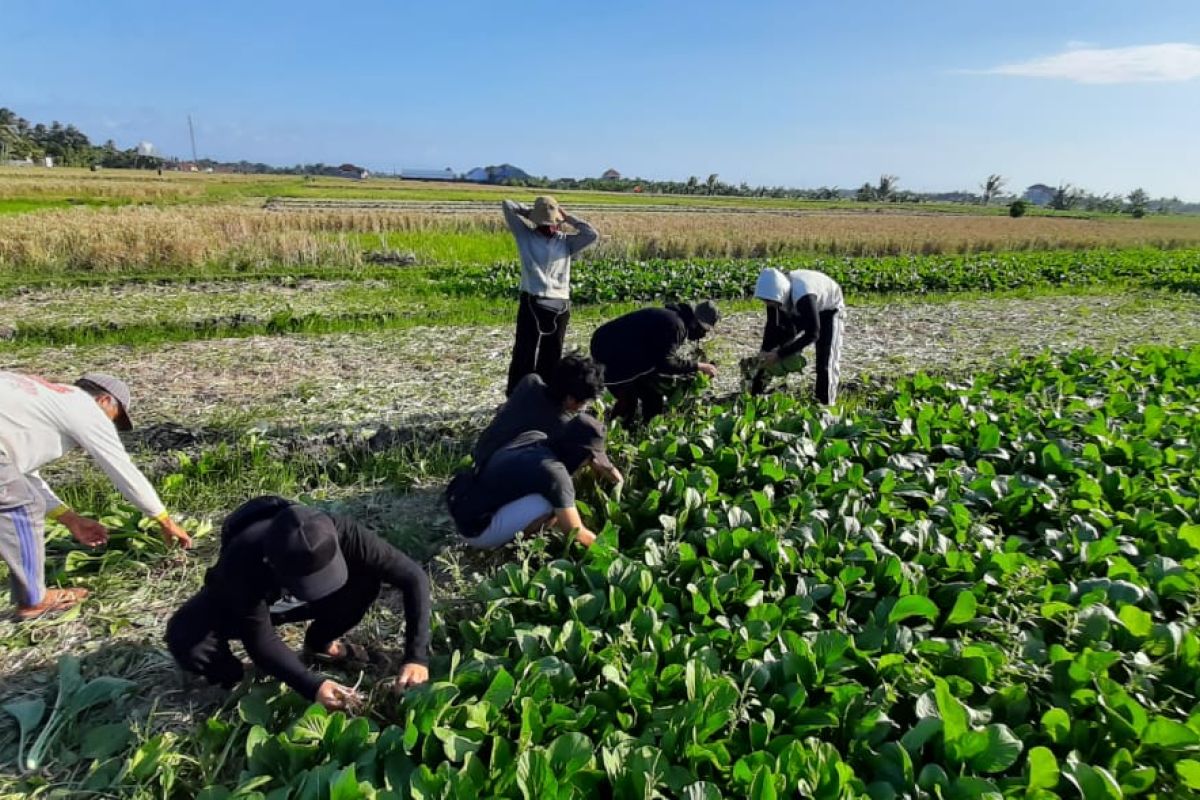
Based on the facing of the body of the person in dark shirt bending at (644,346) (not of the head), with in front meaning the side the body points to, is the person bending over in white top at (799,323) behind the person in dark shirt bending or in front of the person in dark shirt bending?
in front

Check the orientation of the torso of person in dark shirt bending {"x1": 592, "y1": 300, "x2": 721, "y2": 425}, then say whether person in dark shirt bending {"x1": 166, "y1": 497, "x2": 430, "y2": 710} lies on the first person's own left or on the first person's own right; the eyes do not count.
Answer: on the first person's own right

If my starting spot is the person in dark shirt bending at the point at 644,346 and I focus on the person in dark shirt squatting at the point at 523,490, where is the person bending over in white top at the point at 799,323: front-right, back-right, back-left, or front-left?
back-left

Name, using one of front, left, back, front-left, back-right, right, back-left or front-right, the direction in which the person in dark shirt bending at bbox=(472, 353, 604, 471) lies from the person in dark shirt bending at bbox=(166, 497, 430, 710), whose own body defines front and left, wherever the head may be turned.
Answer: left

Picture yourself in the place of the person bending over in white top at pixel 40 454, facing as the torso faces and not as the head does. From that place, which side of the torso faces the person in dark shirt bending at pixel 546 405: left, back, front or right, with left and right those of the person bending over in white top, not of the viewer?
front

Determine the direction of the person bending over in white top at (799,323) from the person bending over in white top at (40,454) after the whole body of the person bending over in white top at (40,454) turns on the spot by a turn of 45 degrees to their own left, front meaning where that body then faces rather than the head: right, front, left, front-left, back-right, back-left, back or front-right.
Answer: front-right

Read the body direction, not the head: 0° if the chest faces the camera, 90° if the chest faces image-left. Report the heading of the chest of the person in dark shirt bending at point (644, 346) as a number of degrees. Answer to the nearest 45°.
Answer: approximately 270°

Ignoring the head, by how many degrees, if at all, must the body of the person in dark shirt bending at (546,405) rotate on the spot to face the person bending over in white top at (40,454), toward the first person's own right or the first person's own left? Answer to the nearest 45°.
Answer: approximately 180°

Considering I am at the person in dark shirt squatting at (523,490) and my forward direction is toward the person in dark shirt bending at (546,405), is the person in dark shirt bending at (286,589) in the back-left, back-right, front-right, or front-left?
back-left

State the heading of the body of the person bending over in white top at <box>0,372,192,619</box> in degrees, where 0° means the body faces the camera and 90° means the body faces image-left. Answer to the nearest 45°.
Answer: approximately 270°

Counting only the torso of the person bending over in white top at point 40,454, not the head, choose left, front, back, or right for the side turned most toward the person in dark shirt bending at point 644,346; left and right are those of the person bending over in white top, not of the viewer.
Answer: front

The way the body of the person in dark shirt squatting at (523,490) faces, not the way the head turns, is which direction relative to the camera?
to the viewer's right

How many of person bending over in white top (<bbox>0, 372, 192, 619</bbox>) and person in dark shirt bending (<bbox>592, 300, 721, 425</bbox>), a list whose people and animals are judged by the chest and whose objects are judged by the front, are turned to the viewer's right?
2

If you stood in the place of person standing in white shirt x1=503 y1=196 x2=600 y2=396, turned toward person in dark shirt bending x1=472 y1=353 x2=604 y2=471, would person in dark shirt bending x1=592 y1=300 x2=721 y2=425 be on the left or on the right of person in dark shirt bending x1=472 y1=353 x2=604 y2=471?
left

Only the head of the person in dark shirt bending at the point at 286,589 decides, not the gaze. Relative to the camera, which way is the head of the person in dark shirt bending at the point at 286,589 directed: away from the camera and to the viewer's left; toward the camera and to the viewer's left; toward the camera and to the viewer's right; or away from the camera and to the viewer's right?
toward the camera and to the viewer's right

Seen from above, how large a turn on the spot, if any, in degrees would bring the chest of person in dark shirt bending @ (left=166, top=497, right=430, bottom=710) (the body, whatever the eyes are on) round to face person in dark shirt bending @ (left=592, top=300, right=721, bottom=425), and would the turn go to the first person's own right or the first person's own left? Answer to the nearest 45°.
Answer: approximately 90° to the first person's own left

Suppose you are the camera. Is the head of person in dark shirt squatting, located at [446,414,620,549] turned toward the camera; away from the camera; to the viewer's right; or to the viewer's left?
to the viewer's right
